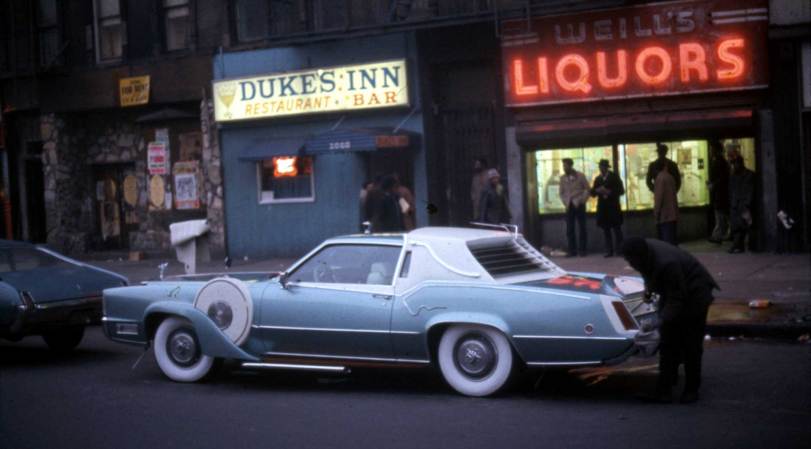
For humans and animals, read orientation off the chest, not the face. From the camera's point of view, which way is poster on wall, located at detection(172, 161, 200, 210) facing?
toward the camera

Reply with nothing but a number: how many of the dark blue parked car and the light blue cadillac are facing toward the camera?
0

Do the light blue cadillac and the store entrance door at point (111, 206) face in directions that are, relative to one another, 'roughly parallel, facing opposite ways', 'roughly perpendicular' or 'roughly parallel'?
roughly perpendicular

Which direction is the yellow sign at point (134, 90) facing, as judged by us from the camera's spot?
facing the viewer

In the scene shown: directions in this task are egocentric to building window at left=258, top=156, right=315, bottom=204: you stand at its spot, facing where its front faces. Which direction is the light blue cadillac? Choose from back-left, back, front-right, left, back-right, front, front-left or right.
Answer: front

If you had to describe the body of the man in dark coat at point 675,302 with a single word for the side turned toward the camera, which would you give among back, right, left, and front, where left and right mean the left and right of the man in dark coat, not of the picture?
left

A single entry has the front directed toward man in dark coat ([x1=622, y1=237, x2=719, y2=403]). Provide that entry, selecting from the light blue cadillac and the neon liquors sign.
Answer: the neon liquors sign

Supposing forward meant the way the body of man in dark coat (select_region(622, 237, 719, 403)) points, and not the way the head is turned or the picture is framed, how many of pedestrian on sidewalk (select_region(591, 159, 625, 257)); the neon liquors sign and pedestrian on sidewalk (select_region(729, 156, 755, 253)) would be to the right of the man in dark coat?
3

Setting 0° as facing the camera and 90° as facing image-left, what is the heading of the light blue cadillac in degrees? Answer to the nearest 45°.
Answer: approximately 90°

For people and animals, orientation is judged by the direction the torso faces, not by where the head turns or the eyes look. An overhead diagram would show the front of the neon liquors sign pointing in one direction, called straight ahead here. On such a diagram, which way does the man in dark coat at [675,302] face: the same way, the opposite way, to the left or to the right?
to the right

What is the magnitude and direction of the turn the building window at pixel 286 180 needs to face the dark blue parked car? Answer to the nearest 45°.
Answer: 0° — it already faces it

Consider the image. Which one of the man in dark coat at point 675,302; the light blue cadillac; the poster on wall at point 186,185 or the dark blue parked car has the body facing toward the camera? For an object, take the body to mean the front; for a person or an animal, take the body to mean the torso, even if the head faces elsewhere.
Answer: the poster on wall

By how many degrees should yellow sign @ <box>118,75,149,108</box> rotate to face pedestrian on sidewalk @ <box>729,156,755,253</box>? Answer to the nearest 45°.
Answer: approximately 45° to its left

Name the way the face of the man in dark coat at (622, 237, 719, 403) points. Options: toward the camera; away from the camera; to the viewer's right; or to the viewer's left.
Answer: to the viewer's left
